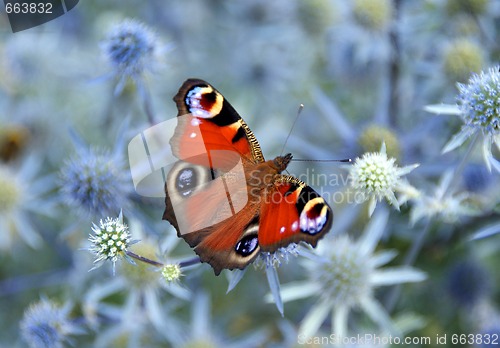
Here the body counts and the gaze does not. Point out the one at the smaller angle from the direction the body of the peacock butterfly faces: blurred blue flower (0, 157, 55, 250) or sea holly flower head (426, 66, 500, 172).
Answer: the sea holly flower head

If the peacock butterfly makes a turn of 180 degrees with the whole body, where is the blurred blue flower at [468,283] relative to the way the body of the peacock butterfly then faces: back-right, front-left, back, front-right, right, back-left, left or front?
back

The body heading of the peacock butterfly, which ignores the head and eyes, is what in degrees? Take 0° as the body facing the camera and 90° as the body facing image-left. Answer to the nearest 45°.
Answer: approximately 225°

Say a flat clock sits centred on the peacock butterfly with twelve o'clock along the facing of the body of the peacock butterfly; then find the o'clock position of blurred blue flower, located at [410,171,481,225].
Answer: The blurred blue flower is roughly at 1 o'clock from the peacock butterfly.

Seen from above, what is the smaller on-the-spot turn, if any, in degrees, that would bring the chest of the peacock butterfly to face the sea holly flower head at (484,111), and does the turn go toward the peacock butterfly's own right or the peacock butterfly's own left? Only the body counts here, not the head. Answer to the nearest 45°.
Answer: approximately 45° to the peacock butterfly's own right
